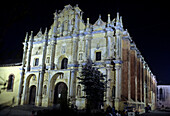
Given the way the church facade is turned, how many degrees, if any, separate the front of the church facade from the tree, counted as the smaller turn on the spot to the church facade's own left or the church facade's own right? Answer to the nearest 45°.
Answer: approximately 45° to the church facade's own left
